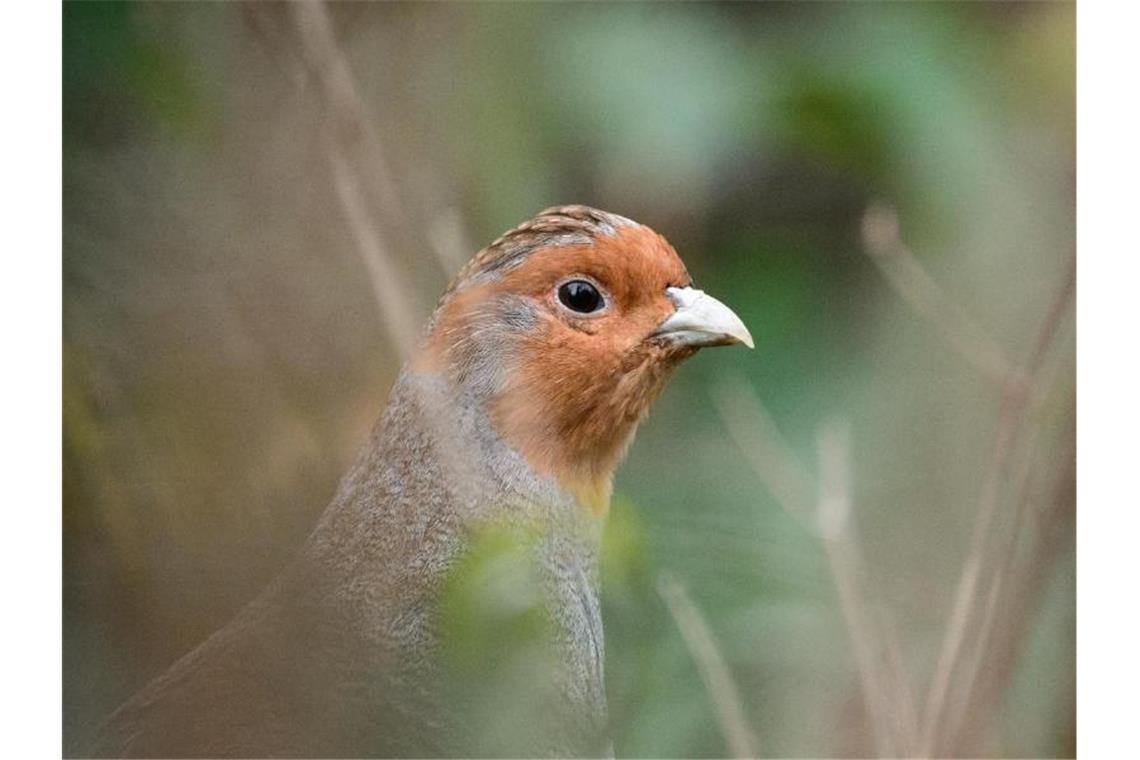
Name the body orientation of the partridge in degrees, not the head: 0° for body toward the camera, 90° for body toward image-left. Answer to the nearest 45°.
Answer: approximately 270°

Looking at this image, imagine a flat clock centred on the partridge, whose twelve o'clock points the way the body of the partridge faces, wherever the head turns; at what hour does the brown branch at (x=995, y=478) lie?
The brown branch is roughly at 12 o'clock from the partridge.

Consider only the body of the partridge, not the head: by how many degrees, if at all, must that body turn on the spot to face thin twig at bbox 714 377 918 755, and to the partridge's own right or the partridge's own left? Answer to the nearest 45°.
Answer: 0° — it already faces it
